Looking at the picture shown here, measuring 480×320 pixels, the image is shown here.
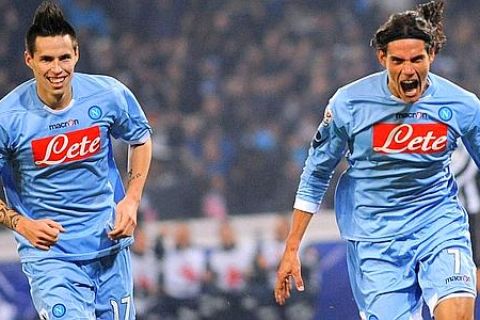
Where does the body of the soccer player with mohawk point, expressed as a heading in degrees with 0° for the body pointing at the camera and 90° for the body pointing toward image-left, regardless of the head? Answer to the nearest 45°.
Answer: approximately 0°
